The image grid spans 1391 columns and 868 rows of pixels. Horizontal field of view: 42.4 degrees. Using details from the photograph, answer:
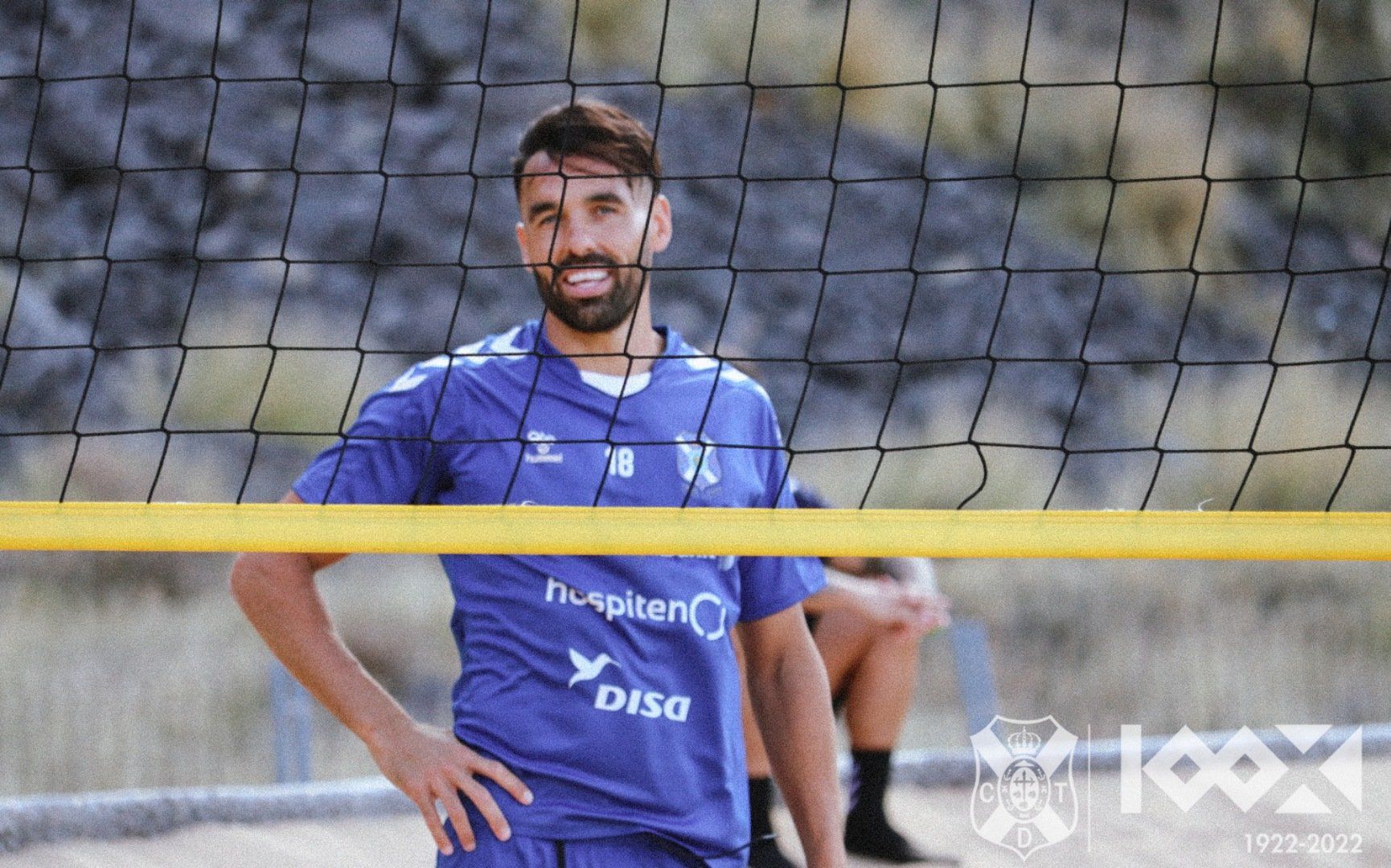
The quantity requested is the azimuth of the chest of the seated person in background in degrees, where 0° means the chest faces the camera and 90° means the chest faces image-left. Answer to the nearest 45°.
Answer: approximately 315°

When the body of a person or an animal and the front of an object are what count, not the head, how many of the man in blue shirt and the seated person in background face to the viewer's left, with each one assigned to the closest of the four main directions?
0

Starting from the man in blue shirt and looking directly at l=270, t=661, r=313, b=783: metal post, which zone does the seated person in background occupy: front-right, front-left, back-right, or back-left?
front-right

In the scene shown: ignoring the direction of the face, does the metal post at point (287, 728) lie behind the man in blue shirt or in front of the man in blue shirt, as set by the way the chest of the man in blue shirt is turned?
behind

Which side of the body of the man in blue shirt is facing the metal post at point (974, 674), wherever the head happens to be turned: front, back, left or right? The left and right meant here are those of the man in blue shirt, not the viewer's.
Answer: back

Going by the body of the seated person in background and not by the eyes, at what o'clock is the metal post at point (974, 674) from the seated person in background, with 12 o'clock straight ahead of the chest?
The metal post is roughly at 8 o'clock from the seated person in background.

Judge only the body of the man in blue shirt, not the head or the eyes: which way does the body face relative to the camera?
toward the camera
